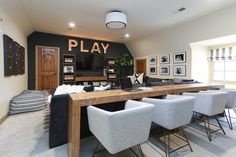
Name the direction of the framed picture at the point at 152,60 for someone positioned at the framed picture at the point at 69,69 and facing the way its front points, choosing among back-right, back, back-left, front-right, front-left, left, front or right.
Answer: left

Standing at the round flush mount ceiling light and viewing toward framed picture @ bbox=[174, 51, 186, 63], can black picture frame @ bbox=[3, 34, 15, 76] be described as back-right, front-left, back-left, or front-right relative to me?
back-left

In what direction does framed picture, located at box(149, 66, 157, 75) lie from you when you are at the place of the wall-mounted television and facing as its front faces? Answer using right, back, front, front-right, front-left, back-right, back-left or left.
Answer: left

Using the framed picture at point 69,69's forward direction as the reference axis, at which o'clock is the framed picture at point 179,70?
the framed picture at point 179,70 is roughly at 10 o'clock from the framed picture at point 69,69.

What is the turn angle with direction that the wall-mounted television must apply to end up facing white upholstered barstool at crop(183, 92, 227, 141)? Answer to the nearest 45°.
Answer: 0° — it already faces it

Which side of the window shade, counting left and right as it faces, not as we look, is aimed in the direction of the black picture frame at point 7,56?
front

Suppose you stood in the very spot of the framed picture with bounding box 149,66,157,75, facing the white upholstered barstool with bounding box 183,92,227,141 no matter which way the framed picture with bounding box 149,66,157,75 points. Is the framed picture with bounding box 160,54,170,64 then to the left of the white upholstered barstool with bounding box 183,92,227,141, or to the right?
left

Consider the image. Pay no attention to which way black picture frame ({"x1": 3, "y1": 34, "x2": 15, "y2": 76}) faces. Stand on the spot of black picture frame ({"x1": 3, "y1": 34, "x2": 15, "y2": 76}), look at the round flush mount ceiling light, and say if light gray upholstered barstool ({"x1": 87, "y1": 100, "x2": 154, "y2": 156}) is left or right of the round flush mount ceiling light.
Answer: right

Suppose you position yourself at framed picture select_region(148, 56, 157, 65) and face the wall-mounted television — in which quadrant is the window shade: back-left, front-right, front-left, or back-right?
back-left

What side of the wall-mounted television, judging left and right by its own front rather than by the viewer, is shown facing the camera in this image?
front

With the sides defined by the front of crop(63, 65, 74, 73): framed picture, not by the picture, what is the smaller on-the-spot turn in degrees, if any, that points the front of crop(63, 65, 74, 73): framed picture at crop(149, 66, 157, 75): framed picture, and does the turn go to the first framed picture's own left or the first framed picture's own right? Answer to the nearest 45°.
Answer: approximately 90° to the first framed picture's own left

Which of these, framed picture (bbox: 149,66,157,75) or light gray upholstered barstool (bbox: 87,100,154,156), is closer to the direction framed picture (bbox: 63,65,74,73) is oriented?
the light gray upholstered barstool

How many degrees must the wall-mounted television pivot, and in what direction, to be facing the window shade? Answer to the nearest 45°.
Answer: approximately 45° to its left

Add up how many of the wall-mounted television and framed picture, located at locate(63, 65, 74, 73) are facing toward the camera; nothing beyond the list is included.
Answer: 2

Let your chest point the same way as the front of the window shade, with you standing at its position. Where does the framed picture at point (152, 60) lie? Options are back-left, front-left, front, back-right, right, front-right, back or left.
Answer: front-right
